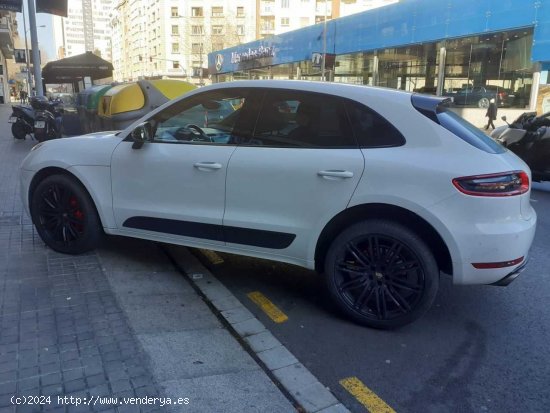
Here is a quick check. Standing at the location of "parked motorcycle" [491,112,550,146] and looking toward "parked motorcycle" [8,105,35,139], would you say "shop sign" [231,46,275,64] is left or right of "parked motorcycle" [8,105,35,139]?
right

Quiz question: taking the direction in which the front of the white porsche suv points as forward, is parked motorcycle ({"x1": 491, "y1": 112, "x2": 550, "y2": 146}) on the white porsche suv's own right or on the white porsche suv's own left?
on the white porsche suv's own right

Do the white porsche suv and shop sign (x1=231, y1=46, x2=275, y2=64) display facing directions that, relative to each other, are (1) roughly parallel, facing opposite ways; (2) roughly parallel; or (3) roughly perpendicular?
roughly perpendicular

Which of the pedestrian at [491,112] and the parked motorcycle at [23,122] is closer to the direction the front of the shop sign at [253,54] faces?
the parked motorcycle

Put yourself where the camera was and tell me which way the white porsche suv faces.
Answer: facing away from the viewer and to the left of the viewer

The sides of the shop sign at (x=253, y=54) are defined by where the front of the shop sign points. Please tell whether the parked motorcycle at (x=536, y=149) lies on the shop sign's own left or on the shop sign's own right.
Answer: on the shop sign's own left

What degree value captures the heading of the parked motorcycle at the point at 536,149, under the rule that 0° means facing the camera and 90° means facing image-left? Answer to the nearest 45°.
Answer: approximately 90°

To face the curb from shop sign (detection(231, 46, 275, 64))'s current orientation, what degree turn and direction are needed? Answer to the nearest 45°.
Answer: approximately 45° to its left

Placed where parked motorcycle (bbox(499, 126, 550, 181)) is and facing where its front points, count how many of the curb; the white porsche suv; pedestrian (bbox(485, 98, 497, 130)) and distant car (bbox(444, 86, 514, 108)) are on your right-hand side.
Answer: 2

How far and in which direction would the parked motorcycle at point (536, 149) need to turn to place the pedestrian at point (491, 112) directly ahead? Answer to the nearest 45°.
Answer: approximately 90° to its right

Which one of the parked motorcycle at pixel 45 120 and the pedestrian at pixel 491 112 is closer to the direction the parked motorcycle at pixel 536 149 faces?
the parked motorcycle
